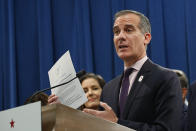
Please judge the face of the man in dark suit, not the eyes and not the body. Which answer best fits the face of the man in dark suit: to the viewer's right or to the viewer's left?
to the viewer's left

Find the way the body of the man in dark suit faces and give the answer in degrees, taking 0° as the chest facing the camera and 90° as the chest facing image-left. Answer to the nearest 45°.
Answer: approximately 45°

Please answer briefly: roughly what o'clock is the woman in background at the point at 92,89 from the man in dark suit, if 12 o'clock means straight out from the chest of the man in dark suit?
The woman in background is roughly at 4 o'clock from the man in dark suit.

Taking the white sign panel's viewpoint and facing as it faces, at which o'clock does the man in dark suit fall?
The man in dark suit is roughly at 6 o'clock from the white sign panel.

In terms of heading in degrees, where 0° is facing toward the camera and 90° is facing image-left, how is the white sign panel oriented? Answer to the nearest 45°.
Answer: approximately 45°
